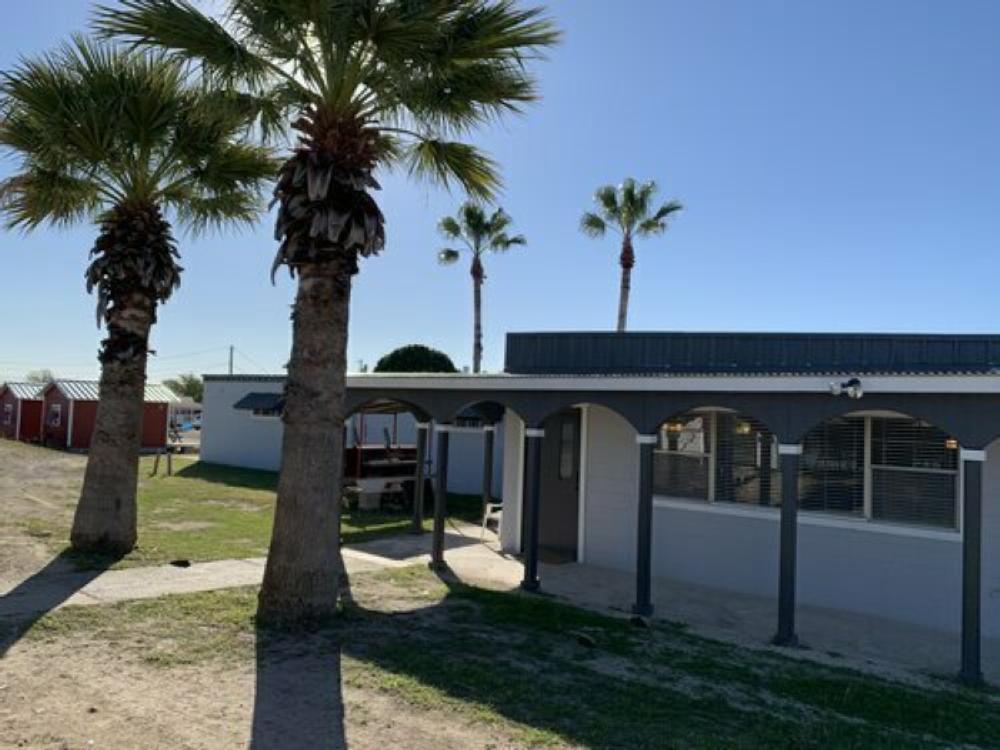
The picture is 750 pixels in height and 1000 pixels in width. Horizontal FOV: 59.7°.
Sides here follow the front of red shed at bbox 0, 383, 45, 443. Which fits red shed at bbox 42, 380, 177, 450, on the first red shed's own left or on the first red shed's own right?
on the first red shed's own left

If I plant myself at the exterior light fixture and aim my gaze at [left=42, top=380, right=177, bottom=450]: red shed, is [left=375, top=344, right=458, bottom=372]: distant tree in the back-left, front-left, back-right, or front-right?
front-right

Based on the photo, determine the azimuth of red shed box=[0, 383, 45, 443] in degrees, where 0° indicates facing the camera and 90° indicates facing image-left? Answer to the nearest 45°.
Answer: approximately 45°

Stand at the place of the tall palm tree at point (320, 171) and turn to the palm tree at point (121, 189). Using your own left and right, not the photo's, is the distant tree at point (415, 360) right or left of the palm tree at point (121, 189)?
right

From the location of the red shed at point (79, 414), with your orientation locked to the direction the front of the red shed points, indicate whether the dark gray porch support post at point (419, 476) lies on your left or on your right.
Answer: on your left

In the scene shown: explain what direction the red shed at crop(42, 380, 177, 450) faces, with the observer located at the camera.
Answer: facing the viewer and to the left of the viewer

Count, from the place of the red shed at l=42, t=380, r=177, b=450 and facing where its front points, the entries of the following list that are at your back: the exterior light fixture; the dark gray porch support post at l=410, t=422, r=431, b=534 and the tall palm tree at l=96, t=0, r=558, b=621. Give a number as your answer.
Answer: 0

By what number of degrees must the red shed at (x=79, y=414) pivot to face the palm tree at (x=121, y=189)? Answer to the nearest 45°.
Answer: approximately 45° to its left

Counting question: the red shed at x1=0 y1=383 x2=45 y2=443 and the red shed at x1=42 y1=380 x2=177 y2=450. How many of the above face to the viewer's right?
0

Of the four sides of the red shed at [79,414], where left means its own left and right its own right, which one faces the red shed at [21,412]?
right

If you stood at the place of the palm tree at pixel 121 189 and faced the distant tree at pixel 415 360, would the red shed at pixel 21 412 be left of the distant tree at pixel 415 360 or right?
left

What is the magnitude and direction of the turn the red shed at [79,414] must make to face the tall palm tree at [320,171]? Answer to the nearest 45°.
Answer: approximately 45° to its left

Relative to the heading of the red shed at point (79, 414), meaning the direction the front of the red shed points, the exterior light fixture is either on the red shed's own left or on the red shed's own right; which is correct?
on the red shed's own left

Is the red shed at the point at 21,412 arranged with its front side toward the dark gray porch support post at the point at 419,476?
no

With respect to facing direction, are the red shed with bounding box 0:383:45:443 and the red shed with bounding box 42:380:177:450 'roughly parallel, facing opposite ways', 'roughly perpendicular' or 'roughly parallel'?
roughly parallel

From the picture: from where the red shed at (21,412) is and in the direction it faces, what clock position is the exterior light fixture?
The exterior light fixture is roughly at 10 o'clock from the red shed.
